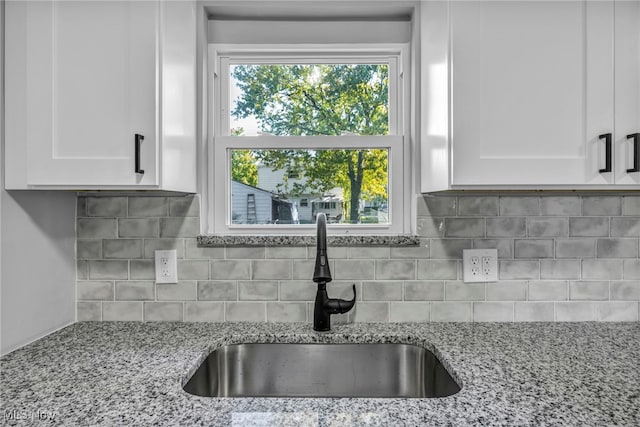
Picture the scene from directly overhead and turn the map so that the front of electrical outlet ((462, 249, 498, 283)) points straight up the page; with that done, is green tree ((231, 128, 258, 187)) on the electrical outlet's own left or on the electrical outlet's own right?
on the electrical outlet's own right

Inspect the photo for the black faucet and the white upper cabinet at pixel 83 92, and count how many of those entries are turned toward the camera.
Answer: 2

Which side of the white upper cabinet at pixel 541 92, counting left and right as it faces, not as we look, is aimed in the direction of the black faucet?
right

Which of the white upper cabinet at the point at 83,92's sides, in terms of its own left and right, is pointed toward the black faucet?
left

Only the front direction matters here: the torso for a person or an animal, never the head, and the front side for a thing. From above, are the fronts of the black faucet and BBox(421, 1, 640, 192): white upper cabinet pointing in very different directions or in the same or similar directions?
same or similar directions

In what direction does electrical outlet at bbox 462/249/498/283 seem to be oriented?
toward the camera

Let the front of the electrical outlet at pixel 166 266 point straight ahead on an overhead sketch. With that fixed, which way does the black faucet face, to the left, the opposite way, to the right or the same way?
the same way

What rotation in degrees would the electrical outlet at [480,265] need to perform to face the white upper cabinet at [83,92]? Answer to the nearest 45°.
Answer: approximately 45° to its right

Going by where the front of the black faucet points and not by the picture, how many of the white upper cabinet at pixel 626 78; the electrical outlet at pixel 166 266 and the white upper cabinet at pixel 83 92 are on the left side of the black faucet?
1

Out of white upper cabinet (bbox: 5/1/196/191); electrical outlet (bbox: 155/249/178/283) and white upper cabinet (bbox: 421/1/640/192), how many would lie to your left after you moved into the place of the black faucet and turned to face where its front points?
1

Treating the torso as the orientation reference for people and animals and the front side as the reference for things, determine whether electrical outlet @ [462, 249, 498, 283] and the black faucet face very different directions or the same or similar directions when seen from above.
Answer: same or similar directions

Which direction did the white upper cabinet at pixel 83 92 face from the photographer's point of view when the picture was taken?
facing the viewer

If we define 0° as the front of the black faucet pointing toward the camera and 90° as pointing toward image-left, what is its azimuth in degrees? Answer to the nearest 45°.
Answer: approximately 0°
